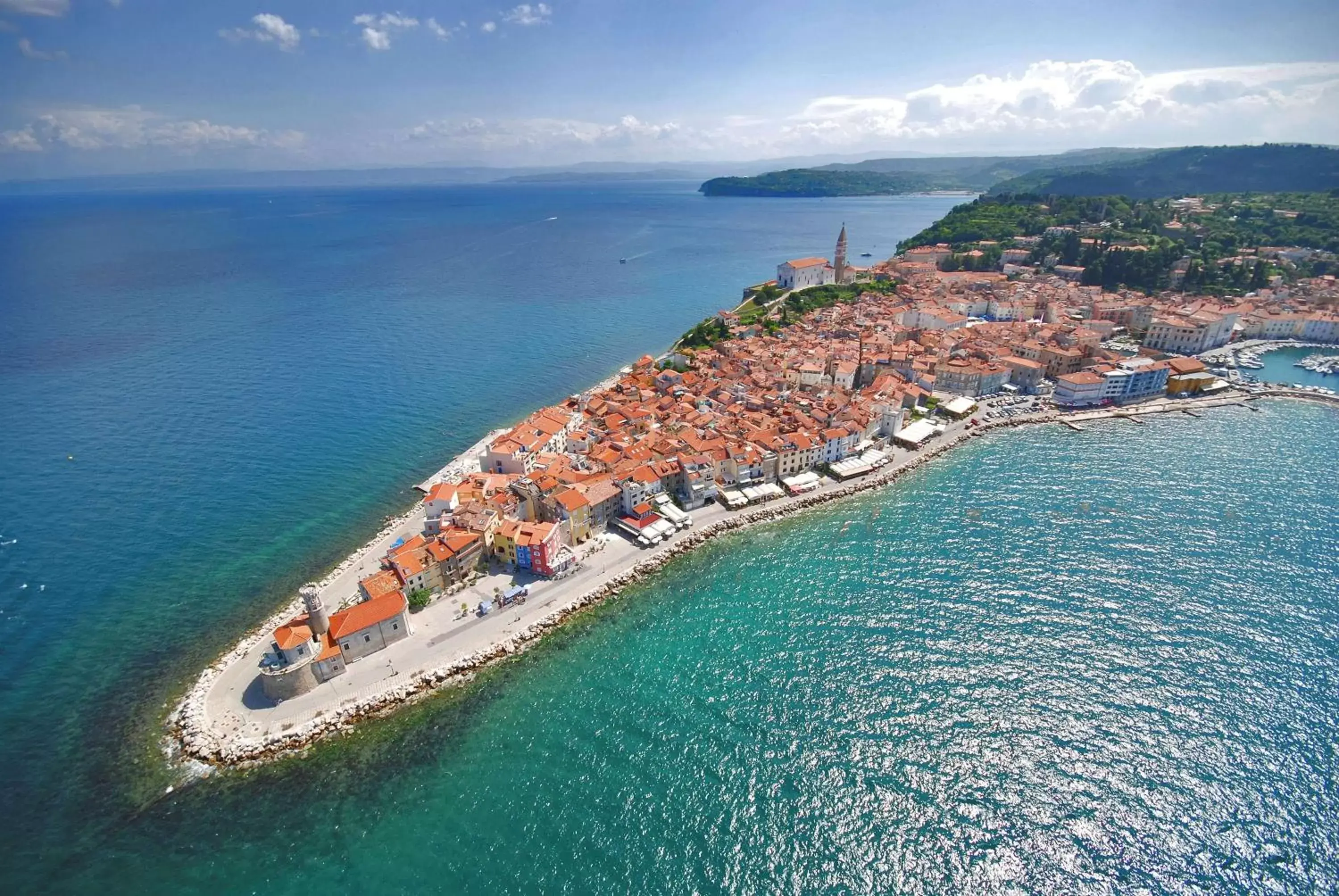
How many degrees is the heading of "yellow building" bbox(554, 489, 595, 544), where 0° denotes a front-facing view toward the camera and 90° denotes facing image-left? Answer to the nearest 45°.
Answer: approximately 315°

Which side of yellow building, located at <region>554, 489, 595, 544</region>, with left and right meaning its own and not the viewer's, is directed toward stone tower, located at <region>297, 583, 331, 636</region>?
right
